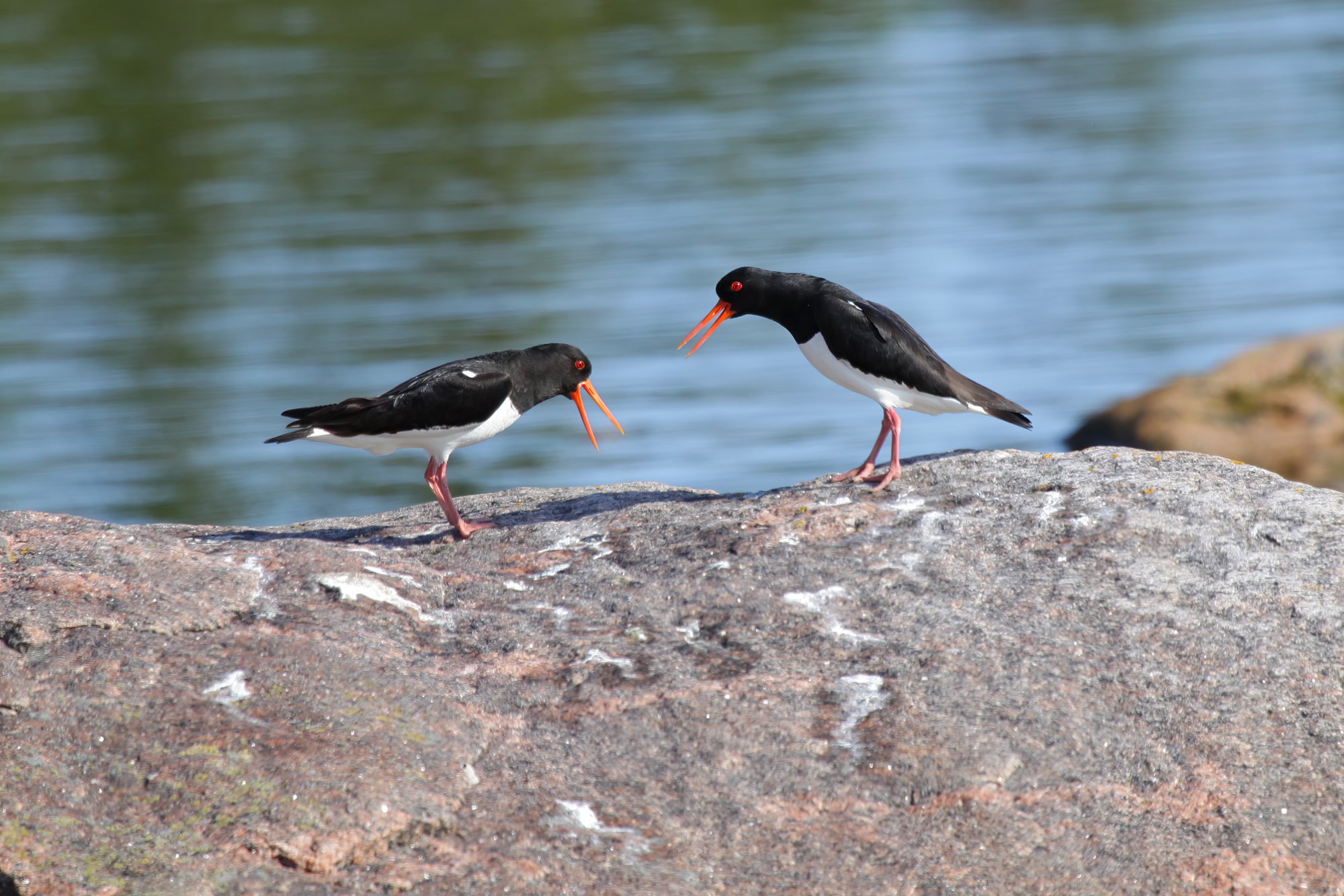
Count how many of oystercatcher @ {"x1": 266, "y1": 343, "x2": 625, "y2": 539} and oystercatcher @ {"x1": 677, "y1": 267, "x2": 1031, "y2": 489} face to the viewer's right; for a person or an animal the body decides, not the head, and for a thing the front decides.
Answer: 1

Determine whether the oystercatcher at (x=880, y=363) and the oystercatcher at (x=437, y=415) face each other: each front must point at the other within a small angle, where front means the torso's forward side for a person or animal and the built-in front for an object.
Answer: yes

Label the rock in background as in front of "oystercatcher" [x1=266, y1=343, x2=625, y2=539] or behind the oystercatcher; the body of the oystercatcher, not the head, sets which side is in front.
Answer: in front

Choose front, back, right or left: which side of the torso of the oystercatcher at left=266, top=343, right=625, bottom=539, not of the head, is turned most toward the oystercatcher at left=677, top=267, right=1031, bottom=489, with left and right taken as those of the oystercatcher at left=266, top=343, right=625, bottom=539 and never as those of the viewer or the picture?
front

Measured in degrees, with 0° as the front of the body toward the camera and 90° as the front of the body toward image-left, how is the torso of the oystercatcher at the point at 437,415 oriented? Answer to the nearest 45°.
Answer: approximately 270°

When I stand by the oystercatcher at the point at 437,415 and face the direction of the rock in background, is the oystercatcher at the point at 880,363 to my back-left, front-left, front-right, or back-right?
front-right

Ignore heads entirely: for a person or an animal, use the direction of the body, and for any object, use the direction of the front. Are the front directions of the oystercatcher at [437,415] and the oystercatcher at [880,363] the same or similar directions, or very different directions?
very different directions

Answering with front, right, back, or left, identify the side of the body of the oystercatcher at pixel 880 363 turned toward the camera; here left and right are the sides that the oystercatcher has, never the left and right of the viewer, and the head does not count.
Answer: left

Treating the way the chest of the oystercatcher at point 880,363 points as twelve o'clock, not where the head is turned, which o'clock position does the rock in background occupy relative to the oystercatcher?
The rock in background is roughly at 4 o'clock from the oystercatcher.

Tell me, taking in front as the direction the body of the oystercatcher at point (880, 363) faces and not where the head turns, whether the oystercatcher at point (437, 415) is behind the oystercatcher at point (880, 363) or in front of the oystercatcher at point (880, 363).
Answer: in front
